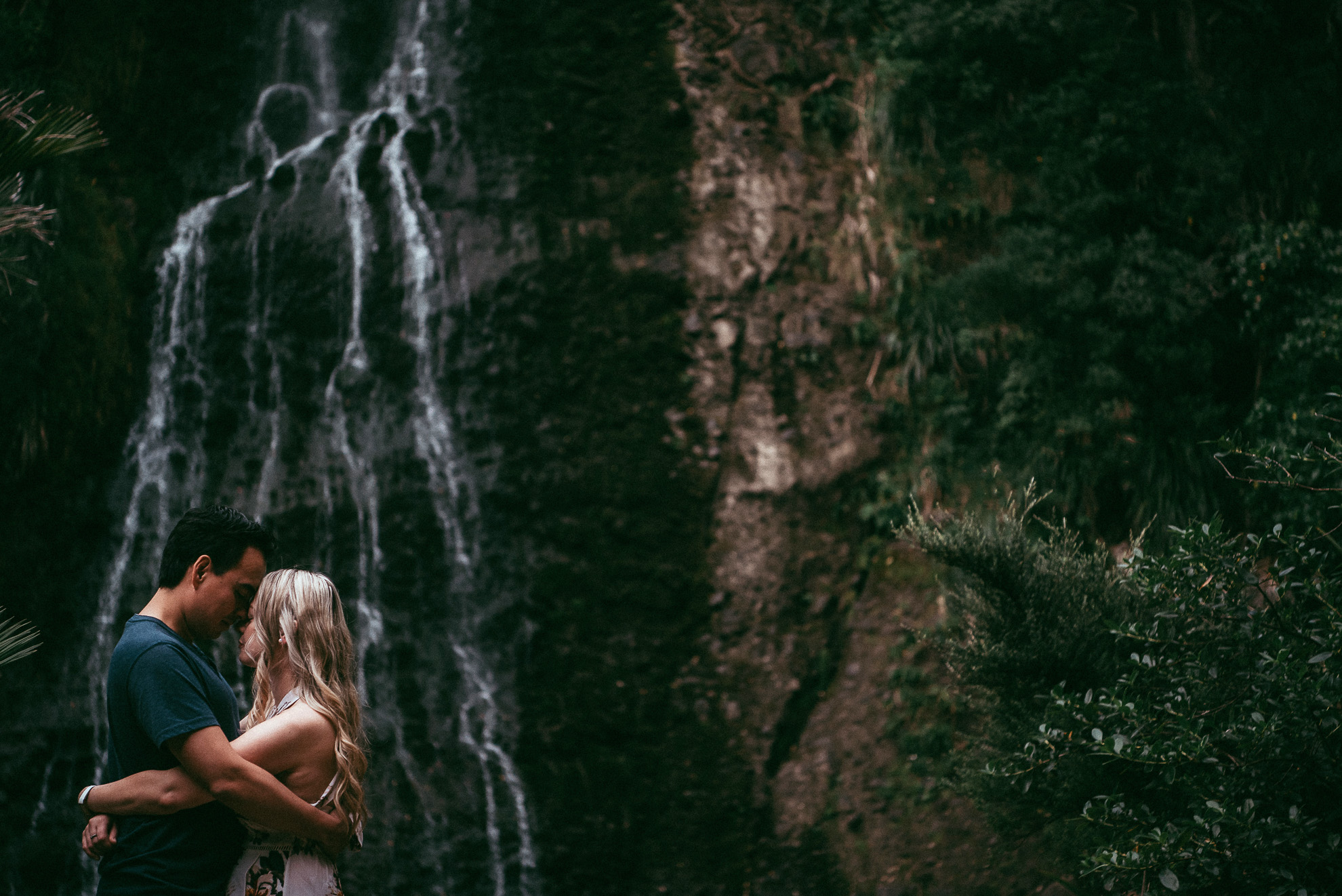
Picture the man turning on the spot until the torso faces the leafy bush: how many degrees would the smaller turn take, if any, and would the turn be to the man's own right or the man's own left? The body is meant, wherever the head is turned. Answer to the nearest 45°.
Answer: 0° — they already face it

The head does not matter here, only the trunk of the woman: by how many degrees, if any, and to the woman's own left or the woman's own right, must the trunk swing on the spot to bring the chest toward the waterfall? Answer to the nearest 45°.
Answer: approximately 90° to the woman's own right

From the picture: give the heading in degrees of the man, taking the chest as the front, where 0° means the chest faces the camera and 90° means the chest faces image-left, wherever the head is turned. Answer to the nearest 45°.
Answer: approximately 270°

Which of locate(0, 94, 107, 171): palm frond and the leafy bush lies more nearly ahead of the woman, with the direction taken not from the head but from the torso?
the palm frond

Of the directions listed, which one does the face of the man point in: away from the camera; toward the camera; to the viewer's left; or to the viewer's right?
to the viewer's right

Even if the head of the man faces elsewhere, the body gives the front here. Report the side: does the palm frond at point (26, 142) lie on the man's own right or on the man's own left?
on the man's own left

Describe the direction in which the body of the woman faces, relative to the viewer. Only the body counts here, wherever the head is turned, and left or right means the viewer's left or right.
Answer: facing to the left of the viewer

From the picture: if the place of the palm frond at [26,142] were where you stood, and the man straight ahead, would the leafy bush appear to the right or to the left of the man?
left

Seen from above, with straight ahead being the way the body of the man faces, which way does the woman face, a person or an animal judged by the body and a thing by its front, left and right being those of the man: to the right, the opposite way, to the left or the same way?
the opposite way

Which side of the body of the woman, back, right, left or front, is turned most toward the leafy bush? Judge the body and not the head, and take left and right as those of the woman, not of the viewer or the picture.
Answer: back
